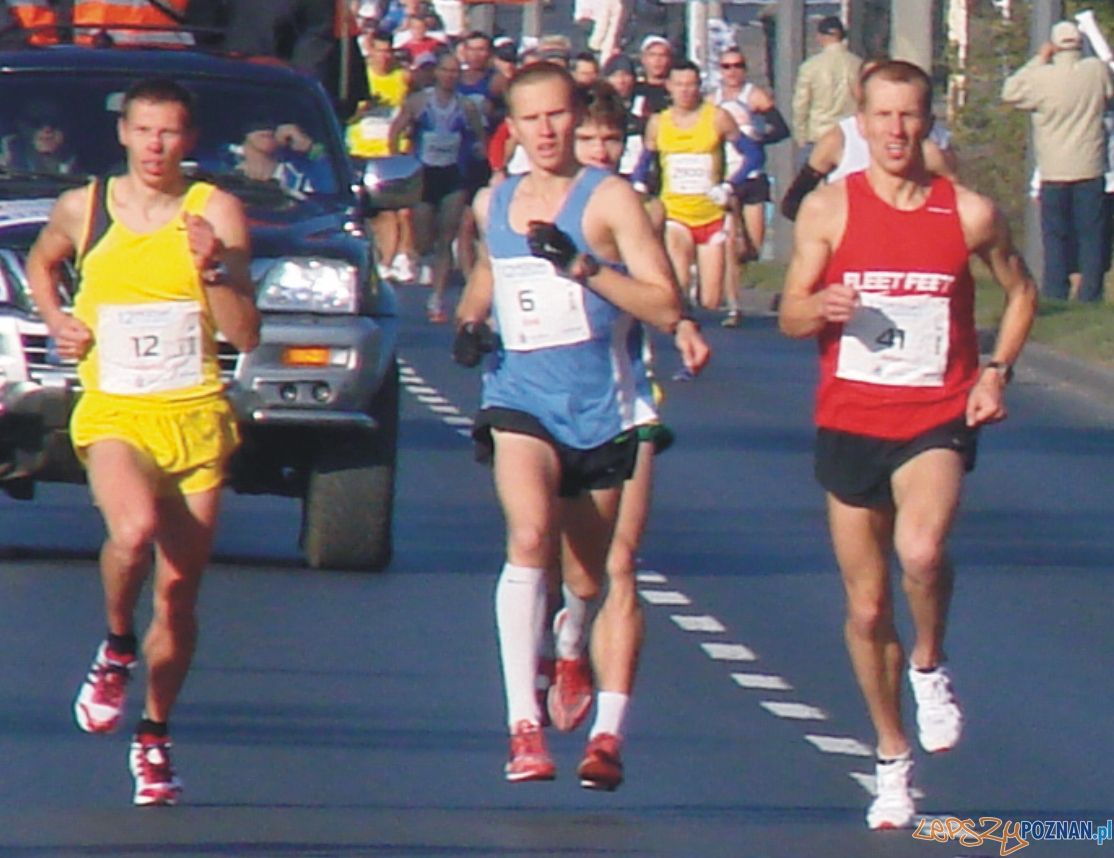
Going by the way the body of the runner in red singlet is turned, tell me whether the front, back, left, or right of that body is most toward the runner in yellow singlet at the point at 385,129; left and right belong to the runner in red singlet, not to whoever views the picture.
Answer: back

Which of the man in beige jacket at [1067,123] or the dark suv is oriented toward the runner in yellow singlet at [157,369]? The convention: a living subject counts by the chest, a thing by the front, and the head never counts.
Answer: the dark suv

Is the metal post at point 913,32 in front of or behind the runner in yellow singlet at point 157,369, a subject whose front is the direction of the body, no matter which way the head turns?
behind

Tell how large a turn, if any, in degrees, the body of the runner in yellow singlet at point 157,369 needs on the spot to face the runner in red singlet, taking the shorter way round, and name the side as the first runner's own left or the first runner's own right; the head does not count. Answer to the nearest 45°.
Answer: approximately 90° to the first runner's own left

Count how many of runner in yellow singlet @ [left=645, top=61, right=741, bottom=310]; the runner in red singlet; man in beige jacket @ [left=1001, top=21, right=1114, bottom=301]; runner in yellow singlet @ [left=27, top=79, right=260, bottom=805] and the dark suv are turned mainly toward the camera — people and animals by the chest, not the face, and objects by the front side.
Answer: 4

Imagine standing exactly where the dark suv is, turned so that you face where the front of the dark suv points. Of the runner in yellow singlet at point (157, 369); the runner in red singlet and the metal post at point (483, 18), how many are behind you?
1

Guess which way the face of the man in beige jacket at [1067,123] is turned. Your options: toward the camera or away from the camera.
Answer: away from the camera

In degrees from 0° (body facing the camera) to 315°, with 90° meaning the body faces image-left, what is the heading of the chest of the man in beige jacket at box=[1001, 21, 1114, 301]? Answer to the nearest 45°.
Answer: approximately 180°

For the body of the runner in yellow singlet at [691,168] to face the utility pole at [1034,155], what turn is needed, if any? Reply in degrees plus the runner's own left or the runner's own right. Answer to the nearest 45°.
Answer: approximately 135° to the runner's own left

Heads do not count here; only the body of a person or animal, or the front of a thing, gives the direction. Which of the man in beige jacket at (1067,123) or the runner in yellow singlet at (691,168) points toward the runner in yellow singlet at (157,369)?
the runner in yellow singlet at (691,168)

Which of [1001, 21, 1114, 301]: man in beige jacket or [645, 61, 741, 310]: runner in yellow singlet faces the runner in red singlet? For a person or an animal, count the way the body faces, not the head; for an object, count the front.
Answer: the runner in yellow singlet
